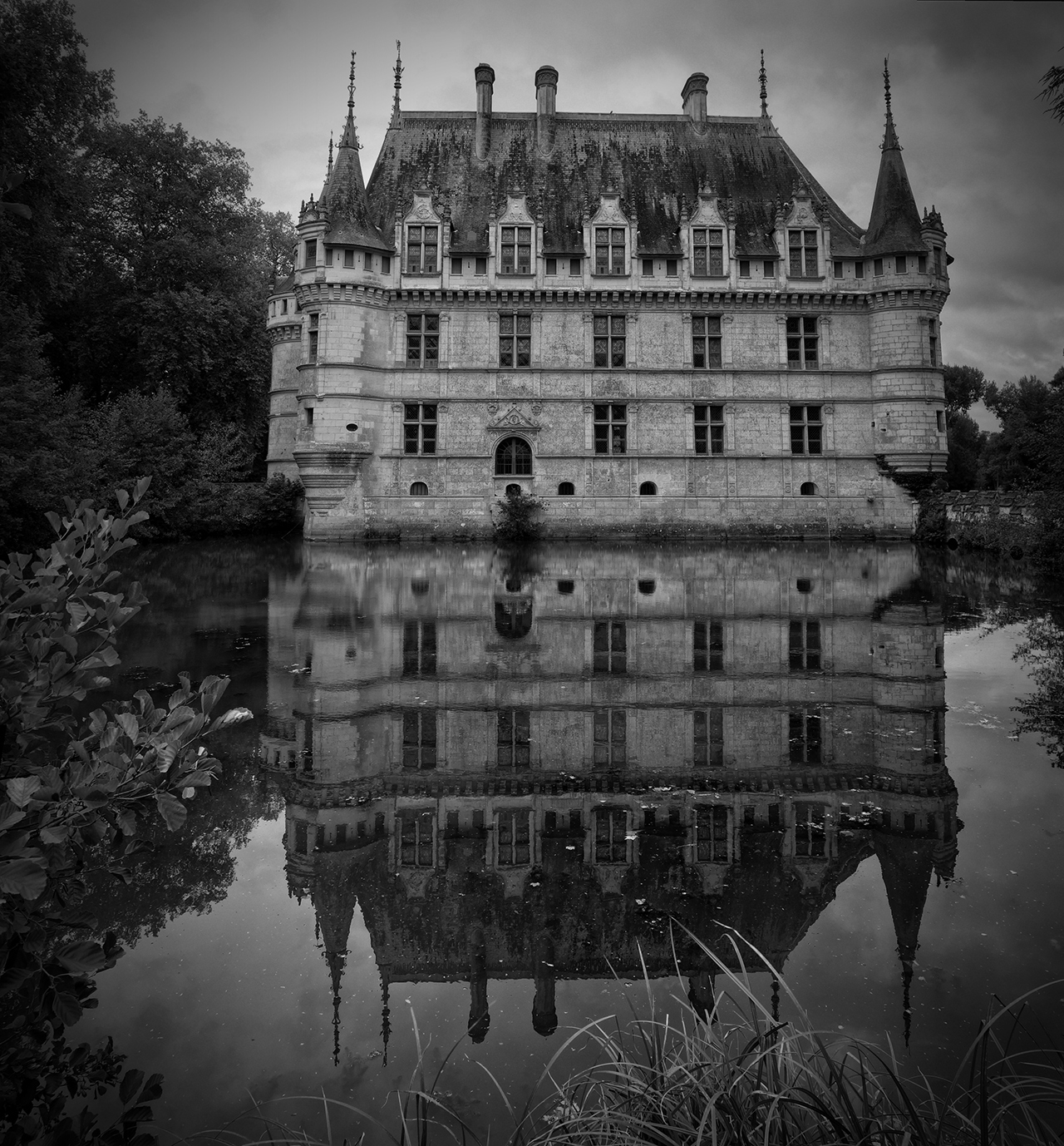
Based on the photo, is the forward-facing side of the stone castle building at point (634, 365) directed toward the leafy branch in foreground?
yes

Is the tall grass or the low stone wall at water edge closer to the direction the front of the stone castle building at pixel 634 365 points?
the tall grass

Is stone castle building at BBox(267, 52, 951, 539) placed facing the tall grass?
yes

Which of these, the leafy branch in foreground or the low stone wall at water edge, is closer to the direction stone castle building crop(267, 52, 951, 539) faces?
the leafy branch in foreground

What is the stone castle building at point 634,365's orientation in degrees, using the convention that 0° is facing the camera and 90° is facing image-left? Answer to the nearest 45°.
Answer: approximately 0°
